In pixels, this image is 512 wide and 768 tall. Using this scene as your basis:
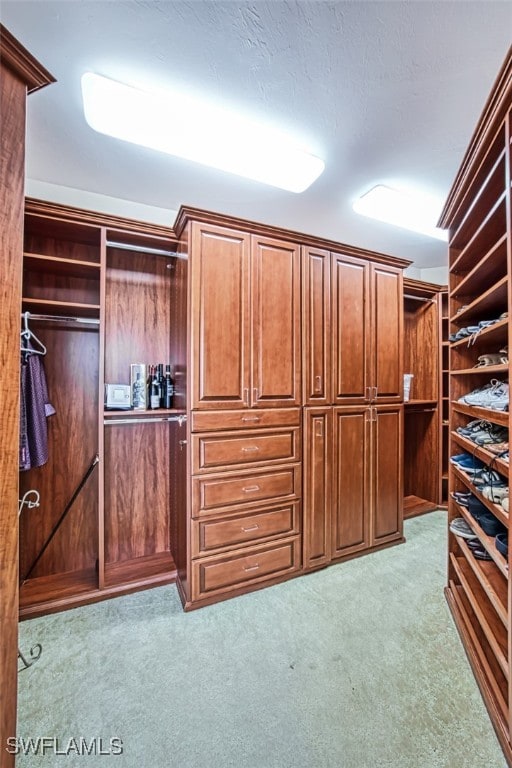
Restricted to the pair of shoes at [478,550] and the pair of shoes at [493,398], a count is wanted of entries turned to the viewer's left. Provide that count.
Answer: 2

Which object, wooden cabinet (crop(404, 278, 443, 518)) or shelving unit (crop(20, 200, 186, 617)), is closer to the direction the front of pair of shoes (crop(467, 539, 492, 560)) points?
the shelving unit

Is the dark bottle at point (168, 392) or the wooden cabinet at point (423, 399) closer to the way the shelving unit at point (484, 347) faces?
the dark bottle

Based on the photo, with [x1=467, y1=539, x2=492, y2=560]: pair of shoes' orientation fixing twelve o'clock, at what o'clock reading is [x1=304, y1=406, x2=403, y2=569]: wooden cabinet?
The wooden cabinet is roughly at 1 o'clock from the pair of shoes.

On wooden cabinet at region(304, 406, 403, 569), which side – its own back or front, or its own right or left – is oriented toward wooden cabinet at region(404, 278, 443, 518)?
left

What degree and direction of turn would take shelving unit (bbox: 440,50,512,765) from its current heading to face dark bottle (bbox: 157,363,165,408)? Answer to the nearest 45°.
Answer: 0° — it already faces it

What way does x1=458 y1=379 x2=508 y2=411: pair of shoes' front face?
to the viewer's left

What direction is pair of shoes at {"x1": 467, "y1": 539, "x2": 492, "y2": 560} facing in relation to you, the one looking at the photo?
facing to the left of the viewer

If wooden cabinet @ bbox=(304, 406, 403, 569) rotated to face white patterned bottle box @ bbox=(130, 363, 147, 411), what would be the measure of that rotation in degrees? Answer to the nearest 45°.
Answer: approximately 90° to its right

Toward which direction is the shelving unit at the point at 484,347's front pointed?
to the viewer's left

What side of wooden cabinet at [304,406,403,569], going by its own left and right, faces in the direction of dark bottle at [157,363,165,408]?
right

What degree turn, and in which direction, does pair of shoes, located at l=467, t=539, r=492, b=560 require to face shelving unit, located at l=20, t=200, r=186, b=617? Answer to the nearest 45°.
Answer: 0° — it already faces it
